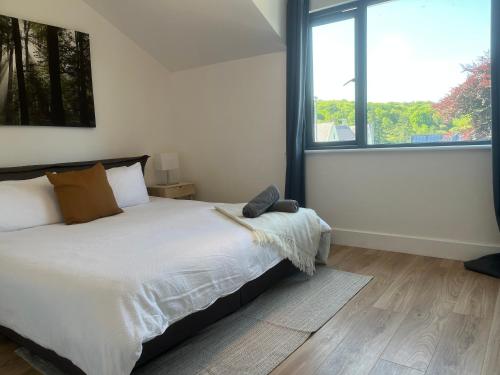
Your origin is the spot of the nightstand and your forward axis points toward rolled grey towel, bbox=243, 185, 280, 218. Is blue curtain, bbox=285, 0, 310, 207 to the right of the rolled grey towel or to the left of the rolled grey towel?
left

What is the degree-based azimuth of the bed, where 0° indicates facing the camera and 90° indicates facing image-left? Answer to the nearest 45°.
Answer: approximately 315°

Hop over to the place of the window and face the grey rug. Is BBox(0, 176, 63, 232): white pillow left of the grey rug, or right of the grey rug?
right

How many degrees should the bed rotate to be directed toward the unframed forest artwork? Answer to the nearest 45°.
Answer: approximately 135° to its left

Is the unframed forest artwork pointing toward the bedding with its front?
yes

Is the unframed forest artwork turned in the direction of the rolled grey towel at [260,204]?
yes

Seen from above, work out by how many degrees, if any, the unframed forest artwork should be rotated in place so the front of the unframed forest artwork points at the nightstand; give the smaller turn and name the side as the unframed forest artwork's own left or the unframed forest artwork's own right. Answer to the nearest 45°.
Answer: approximately 45° to the unframed forest artwork's own left

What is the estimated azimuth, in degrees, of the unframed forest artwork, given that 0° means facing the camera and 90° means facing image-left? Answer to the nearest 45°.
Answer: approximately 315°

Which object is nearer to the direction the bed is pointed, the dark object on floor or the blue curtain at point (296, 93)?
the dark object on floor
